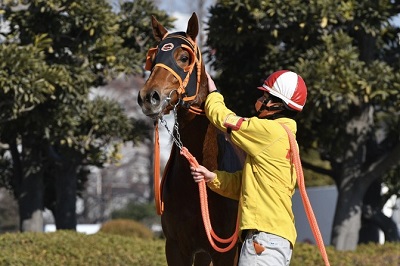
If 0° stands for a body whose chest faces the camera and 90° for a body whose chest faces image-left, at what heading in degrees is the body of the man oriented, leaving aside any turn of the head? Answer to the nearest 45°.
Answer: approximately 90°

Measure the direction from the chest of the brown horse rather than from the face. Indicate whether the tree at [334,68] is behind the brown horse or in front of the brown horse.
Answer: behind

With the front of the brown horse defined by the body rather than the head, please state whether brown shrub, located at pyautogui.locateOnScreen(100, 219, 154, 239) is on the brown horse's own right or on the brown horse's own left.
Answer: on the brown horse's own right
